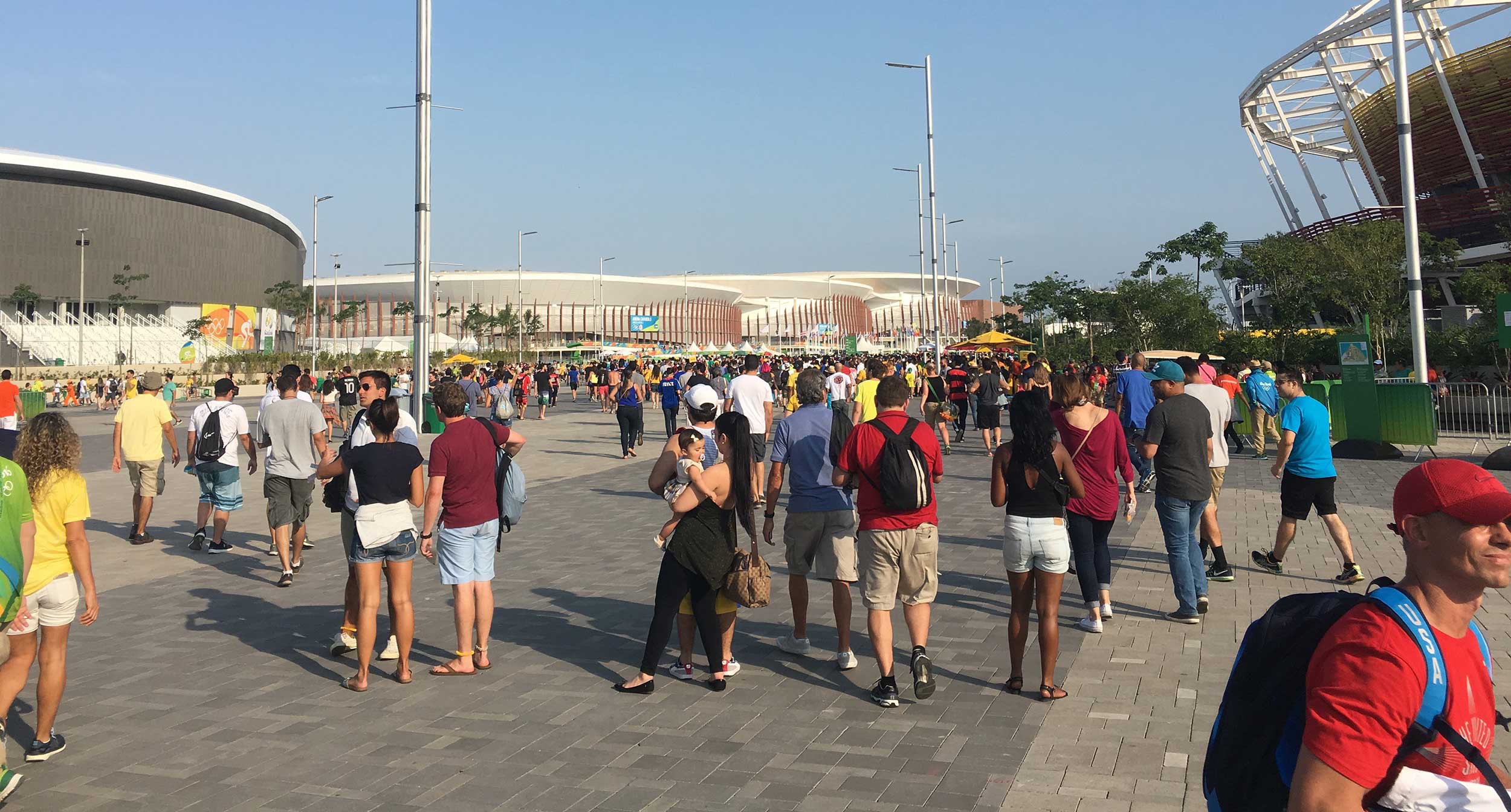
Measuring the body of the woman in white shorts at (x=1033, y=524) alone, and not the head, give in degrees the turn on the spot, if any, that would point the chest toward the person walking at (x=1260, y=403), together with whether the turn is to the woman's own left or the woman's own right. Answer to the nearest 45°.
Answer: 0° — they already face them

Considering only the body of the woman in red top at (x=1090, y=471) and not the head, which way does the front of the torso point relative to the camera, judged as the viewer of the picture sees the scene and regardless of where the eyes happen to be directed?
away from the camera

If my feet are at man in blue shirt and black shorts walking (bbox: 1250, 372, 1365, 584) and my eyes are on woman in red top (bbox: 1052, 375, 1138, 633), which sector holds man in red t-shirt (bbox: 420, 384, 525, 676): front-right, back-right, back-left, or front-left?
front-right

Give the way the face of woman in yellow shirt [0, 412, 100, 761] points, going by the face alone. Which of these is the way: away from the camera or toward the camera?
away from the camera

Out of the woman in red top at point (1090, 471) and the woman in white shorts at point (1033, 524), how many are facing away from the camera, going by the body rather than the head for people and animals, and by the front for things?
2

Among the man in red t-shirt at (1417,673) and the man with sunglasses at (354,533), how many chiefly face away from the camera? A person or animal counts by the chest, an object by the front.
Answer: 0

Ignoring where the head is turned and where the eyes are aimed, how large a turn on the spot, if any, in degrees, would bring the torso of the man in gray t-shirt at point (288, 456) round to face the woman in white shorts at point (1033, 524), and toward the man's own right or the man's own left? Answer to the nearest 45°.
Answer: approximately 135° to the man's own right

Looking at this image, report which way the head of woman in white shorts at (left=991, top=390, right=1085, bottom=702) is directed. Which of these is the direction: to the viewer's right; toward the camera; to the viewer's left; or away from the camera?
away from the camera

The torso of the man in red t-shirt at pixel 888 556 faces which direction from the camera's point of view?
away from the camera

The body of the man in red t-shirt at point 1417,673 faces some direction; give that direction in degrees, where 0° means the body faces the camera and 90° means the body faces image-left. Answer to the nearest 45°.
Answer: approximately 315°

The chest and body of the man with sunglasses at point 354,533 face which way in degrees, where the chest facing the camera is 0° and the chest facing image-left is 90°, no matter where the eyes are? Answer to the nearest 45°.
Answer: approximately 45°

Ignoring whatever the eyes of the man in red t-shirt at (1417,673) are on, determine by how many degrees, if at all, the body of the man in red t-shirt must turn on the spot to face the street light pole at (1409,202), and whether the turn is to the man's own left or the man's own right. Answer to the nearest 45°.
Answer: approximately 135° to the man's own left

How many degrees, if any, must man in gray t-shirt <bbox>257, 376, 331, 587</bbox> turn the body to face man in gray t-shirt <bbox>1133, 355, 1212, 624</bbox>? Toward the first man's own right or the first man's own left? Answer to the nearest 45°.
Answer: approximately 135° to the first man's own right

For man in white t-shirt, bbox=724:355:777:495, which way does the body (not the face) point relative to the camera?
away from the camera

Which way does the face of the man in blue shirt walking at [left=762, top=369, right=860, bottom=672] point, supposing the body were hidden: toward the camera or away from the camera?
away from the camera

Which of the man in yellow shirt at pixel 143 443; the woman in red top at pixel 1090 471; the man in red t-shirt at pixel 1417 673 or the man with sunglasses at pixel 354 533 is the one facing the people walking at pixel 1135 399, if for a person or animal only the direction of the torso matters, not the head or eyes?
the woman in red top

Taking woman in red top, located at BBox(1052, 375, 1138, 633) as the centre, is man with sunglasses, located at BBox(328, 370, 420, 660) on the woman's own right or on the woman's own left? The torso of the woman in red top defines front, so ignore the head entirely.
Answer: on the woman's own left
